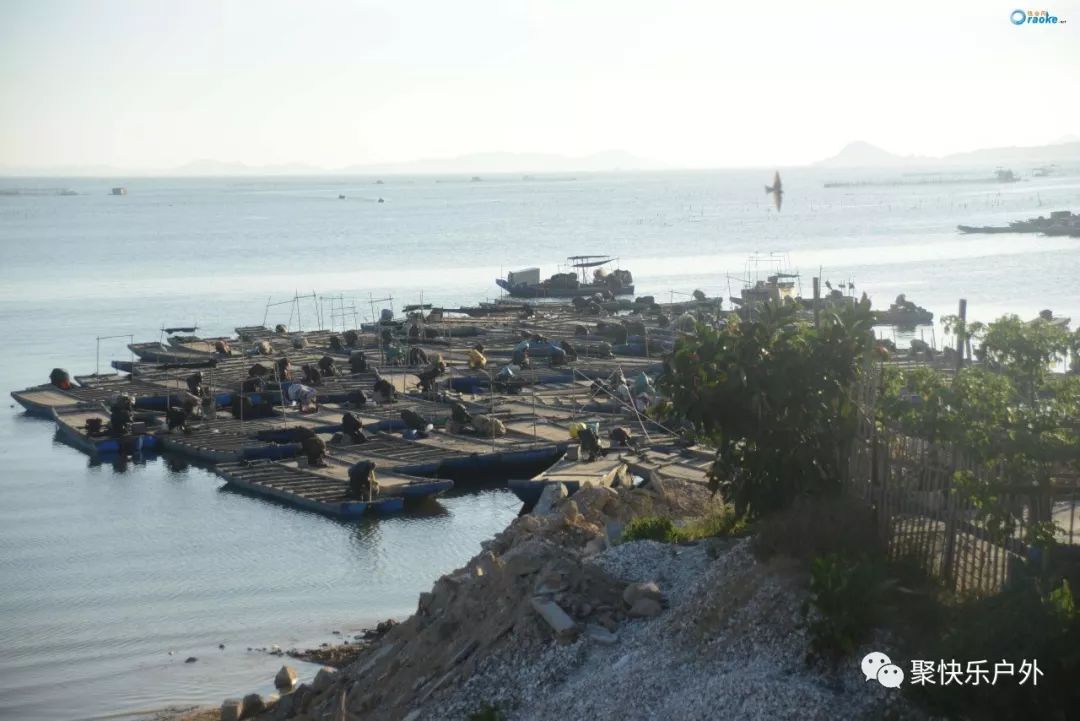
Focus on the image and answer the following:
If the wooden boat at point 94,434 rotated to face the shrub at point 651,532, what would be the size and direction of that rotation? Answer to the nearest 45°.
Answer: approximately 135° to its left

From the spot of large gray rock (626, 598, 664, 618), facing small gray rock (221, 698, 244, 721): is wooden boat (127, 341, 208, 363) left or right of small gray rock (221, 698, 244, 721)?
right

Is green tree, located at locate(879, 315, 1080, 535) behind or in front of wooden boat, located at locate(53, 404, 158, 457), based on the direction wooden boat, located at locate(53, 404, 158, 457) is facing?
behind

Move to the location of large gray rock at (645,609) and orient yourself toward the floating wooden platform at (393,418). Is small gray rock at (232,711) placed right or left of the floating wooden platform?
left

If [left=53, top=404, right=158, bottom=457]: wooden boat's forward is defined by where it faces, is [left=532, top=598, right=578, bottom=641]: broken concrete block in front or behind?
behind

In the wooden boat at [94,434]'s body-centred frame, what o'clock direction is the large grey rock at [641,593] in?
The large grey rock is roughly at 7 o'clock from the wooden boat.

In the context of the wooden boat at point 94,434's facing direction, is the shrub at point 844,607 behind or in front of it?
behind

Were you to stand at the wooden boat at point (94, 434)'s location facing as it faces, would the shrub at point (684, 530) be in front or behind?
behind

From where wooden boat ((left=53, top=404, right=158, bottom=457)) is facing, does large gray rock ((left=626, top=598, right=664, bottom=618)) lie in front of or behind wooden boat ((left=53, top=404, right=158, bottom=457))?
behind

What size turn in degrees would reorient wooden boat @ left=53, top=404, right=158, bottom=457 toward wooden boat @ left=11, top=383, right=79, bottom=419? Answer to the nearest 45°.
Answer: approximately 45° to its right

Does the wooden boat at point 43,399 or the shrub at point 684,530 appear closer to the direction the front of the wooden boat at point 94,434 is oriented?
the wooden boat
